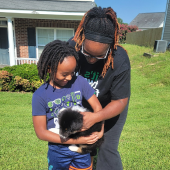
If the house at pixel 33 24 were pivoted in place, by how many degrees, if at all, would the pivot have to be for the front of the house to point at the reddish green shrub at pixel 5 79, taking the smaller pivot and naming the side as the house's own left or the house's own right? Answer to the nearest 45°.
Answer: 0° — it already faces it

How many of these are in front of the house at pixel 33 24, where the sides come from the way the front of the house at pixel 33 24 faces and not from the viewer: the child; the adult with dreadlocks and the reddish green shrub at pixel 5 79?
3

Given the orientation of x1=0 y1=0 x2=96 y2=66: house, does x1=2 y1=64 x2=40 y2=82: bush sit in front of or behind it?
in front

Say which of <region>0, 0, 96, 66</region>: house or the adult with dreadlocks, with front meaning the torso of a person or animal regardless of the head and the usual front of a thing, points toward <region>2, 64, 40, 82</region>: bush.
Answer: the house

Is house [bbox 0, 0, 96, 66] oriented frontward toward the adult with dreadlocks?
yes

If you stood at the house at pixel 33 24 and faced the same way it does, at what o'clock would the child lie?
The child is roughly at 12 o'clock from the house.

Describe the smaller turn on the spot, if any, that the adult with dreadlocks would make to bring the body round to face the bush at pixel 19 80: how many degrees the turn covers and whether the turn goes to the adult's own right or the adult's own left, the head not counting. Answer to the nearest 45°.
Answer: approximately 90° to the adult's own right

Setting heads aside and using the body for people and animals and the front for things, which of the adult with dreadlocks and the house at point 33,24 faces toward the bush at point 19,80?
the house

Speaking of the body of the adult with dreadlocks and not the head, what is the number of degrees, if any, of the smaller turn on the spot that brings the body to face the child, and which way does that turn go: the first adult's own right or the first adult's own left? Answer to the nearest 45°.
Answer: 0° — they already face them

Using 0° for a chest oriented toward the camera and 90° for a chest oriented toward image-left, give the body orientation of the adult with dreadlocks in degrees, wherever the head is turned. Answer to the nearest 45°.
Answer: approximately 45°

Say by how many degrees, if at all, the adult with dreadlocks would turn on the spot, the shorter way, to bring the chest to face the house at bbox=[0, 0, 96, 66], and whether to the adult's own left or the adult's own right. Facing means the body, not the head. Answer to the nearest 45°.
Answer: approximately 90° to the adult's own right
